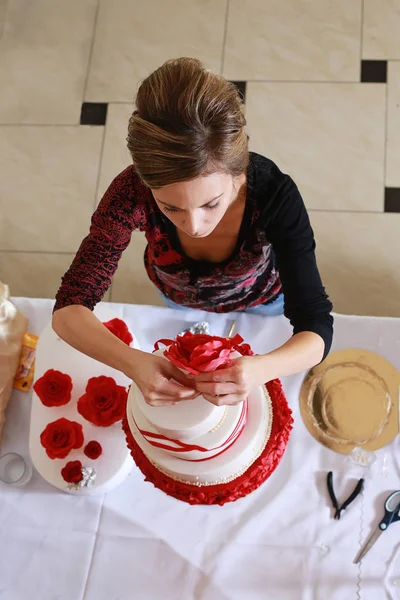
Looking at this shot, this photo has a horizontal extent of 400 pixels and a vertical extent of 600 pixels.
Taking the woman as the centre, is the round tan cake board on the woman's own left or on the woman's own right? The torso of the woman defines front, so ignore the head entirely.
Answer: on the woman's own left

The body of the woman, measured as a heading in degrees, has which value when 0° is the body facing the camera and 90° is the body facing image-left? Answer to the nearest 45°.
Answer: approximately 0°
